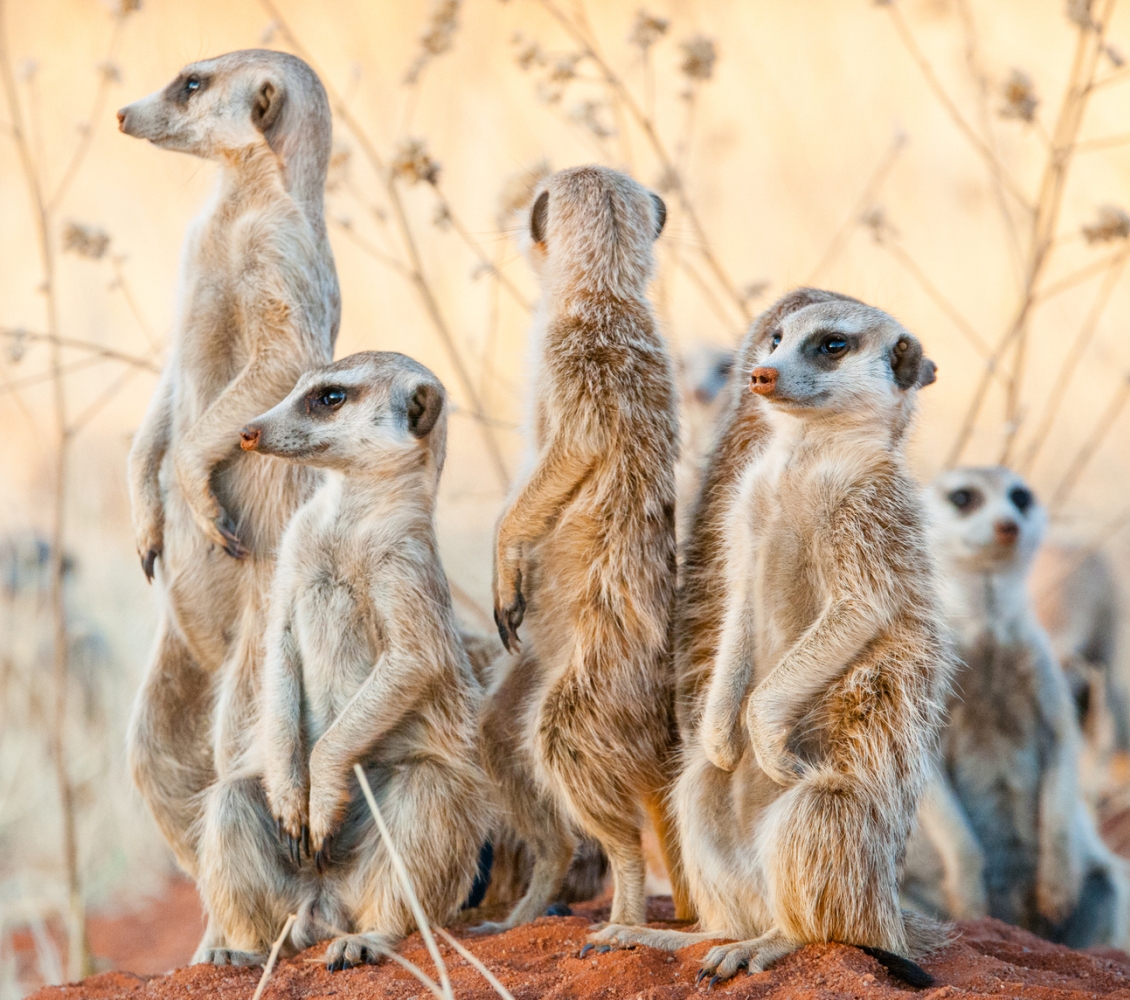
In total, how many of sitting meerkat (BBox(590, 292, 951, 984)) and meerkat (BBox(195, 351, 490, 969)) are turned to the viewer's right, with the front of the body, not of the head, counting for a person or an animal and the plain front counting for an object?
0

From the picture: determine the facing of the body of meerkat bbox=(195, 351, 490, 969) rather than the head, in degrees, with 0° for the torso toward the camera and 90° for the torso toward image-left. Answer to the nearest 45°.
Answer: approximately 45°

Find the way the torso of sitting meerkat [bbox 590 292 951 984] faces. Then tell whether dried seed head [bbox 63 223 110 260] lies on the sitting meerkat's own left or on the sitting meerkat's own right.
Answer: on the sitting meerkat's own right

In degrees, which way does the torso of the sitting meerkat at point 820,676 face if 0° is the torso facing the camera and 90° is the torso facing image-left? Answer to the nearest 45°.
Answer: approximately 45°

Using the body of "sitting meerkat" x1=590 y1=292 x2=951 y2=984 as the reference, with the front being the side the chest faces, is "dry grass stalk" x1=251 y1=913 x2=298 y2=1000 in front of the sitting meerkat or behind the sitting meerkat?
in front

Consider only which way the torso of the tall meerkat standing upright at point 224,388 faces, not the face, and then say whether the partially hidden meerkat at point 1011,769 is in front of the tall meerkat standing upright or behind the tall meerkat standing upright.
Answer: behind

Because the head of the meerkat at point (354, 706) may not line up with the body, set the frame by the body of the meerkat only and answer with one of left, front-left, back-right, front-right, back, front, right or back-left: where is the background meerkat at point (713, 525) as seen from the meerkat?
back-left

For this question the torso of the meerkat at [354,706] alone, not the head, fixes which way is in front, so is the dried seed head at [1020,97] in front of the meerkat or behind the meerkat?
behind
